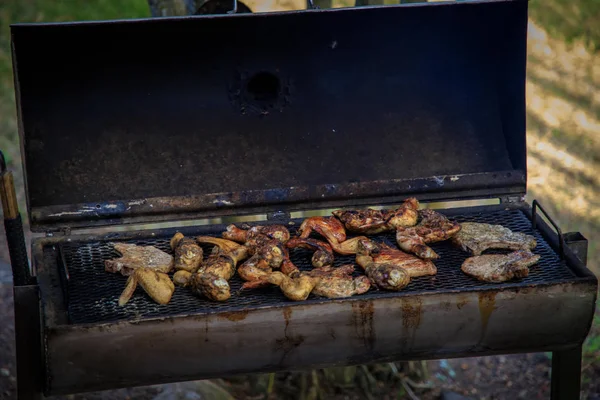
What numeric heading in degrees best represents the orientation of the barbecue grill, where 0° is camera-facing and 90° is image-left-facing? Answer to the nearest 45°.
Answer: approximately 0°
